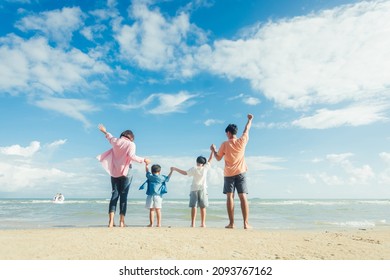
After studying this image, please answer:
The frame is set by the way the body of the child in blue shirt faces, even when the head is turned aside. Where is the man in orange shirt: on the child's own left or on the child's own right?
on the child's own right

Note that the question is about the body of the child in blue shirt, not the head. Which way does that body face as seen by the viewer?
away from the camera

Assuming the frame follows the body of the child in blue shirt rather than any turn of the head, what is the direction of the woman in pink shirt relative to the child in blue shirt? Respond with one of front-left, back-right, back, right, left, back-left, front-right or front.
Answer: back-left
